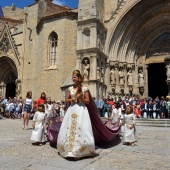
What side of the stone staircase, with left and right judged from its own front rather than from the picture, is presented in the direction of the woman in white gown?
front

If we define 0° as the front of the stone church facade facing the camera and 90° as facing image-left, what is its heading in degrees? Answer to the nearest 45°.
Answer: approximately 0°

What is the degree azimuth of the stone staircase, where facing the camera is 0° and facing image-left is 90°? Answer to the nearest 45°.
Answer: approximately 0°

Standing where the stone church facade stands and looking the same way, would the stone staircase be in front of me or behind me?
in front

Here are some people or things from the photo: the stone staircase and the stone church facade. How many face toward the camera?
2
